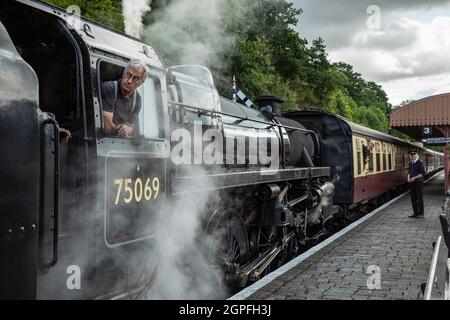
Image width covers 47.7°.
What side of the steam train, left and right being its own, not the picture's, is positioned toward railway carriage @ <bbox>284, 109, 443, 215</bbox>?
front

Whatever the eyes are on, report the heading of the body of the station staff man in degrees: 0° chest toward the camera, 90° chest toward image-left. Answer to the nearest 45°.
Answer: approximately 45°

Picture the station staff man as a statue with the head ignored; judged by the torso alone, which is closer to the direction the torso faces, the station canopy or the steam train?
the steam train

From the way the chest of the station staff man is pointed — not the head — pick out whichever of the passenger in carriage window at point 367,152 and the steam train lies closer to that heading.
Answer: the steam train

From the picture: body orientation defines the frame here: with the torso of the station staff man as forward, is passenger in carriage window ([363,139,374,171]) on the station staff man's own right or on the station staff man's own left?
on the station staff man's own right

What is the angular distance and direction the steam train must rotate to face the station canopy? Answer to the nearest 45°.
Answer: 0° — it already faces it

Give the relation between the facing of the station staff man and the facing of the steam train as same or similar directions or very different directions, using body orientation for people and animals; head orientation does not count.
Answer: very different directions

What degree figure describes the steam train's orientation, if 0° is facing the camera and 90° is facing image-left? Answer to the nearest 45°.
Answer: approximately 225°

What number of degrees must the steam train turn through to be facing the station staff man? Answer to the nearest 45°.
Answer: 0° — it already faces them

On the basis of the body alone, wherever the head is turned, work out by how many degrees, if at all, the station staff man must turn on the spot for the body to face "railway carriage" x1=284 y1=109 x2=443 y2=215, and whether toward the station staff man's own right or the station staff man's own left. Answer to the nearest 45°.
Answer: approximately 45° to the station staff man's own right
